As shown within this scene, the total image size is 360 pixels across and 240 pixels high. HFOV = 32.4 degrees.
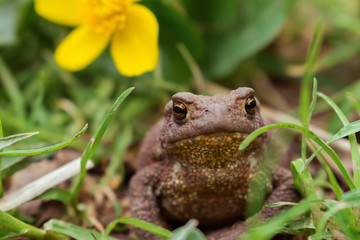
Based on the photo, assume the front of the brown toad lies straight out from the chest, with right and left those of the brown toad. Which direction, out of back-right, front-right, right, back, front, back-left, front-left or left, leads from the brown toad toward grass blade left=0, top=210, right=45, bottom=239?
front-right

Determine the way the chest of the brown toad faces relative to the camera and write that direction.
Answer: toward the camera

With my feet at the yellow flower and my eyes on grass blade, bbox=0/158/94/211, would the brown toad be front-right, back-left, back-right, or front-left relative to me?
front-left

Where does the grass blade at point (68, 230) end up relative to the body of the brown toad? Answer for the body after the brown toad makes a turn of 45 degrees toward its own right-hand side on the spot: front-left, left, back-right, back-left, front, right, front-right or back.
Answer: front

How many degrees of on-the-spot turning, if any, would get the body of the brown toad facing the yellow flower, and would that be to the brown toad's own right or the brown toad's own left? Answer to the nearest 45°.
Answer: approximately 135° to the brown toad's own right

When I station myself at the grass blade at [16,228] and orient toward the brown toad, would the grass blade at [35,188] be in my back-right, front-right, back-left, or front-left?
front-left

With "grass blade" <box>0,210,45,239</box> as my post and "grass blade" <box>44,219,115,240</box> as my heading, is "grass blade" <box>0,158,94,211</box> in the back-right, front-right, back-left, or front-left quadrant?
front-left

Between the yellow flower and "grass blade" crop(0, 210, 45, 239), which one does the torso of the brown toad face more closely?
the grass blade

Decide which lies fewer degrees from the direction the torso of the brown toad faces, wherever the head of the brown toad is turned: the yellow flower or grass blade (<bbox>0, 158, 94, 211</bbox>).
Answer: the grass blade

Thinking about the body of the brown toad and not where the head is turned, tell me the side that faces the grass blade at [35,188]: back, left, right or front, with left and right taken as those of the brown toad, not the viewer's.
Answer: right
